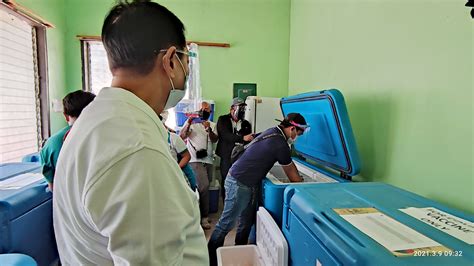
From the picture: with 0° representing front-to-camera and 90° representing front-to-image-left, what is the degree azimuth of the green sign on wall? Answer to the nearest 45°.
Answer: approximately 0°

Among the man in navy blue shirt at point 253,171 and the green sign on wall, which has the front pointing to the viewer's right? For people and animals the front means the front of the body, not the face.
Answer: the man in navy blue shirt

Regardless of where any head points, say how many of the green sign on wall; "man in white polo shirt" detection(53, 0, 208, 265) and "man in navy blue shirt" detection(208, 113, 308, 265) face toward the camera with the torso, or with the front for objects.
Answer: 1

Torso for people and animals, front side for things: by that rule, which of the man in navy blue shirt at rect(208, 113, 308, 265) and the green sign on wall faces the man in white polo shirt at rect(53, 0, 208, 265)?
the green sign on wall

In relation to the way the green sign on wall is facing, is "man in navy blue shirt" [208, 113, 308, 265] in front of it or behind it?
in front

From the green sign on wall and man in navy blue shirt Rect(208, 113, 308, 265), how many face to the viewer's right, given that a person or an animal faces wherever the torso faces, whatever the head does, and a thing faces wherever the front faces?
1

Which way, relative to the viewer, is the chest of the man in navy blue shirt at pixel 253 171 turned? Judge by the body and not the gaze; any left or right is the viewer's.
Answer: facing to the right of the viewer

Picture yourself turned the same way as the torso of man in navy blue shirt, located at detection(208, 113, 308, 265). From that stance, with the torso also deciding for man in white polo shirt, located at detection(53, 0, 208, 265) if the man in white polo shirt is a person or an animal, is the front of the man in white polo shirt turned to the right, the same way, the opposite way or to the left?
to the left

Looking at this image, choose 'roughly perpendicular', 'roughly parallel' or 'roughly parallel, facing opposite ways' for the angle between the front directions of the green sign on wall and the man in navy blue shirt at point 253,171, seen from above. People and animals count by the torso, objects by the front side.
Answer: roughly perpendicular

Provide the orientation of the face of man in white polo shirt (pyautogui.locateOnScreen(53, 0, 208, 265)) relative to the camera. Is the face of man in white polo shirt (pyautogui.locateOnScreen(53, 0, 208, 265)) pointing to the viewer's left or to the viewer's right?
to the viewer's right

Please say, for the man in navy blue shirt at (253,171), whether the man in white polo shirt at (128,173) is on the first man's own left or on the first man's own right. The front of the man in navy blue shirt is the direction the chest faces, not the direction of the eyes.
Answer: on the first man's own right

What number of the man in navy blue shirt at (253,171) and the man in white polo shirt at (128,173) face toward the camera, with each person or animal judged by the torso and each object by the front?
0

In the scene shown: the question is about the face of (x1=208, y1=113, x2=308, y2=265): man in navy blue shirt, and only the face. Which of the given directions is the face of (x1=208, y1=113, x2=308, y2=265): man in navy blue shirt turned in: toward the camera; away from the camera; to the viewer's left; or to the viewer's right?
to the viewer's right

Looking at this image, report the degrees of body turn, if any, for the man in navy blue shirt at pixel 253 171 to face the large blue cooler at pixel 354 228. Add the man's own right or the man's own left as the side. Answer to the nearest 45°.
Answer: approximately 90° to the man's own right
